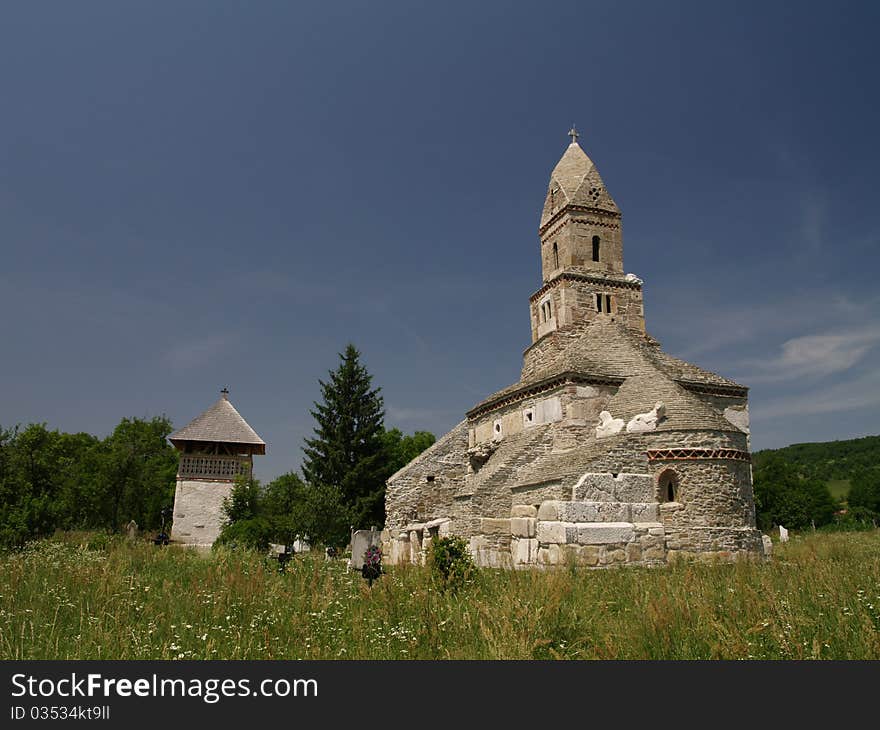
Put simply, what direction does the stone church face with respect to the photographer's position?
facing away from the viewer and to the left of the viewer

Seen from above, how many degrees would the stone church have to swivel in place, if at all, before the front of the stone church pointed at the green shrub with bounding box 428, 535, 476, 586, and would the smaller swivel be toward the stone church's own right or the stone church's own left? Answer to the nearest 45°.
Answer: approximately 135° to the stone church's own left

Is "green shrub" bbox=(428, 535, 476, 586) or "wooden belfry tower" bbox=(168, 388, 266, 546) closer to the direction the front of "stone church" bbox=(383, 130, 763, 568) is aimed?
the wooden belfry tower

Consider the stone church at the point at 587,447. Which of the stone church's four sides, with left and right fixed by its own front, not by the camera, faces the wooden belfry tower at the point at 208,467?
front

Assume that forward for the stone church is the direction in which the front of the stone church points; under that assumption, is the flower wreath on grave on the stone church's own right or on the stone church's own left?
on the stone church's own left

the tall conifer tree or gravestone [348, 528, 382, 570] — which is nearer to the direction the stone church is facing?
the tall conifer tree

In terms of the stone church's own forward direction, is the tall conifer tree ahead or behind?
ahead

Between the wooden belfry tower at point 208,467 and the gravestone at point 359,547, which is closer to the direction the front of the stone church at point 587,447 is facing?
the wooden belfry tower

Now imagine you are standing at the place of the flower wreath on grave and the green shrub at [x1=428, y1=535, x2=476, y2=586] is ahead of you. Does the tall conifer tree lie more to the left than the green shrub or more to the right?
left

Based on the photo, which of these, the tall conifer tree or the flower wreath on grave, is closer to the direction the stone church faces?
the tall conifer tree
